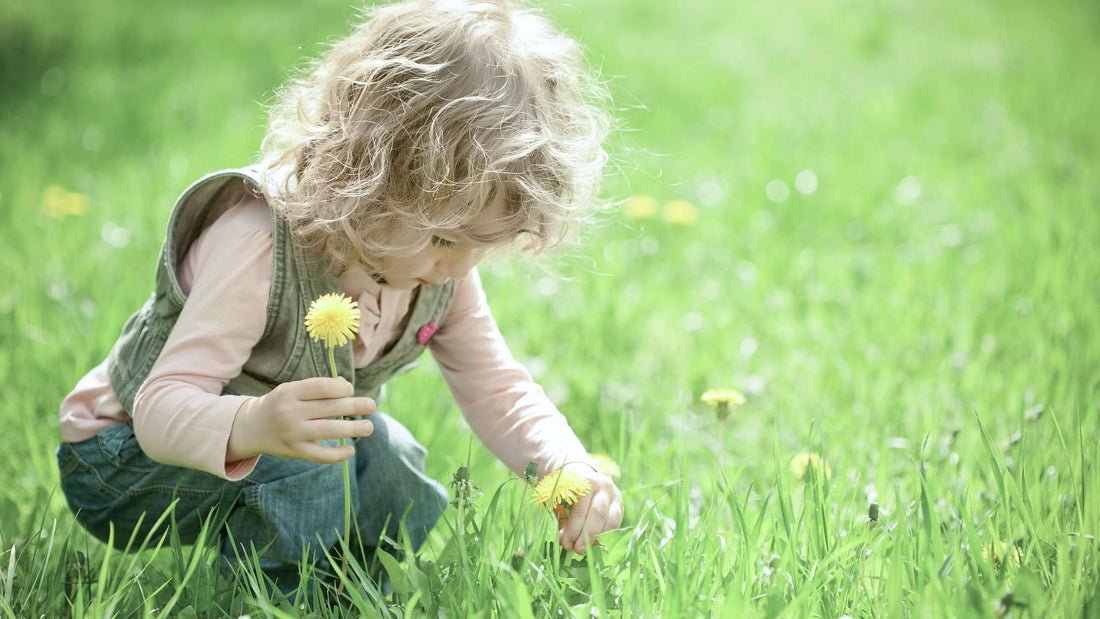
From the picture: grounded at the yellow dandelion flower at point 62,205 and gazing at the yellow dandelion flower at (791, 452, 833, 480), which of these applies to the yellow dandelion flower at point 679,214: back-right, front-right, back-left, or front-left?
front-left

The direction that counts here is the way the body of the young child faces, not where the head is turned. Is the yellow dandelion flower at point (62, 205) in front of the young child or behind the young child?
behind

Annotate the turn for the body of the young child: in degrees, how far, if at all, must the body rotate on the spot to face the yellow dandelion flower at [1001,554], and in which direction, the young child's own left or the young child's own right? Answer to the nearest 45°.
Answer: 0° — they already face it

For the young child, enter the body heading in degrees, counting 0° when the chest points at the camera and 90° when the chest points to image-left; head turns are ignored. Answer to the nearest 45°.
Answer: approximately 315°

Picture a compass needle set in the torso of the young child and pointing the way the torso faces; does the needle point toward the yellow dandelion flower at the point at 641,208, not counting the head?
no

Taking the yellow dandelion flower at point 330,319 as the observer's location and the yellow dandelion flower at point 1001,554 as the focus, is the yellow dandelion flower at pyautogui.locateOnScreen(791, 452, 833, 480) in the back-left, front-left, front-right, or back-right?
front-left

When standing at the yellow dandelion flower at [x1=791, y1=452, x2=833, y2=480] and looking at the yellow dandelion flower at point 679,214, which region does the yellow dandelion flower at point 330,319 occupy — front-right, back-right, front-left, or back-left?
back-left

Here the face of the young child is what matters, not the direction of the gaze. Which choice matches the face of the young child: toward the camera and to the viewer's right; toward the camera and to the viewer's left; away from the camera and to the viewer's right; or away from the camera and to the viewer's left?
toward the camera and to the viewer's right

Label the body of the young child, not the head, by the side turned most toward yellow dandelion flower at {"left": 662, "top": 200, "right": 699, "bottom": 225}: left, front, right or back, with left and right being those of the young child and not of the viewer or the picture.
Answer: left

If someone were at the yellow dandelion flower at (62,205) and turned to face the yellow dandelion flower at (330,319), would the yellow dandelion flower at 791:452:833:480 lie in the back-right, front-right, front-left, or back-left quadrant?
front-left
